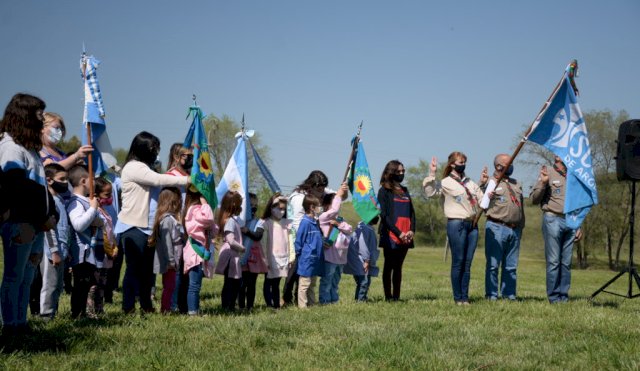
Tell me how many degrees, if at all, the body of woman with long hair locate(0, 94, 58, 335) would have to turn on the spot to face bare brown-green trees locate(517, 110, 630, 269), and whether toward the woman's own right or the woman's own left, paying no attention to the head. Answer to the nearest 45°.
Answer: approximately 45° to the woman's own left

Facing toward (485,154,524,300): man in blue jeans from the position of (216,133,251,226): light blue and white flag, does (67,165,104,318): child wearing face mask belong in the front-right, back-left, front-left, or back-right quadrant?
back-right

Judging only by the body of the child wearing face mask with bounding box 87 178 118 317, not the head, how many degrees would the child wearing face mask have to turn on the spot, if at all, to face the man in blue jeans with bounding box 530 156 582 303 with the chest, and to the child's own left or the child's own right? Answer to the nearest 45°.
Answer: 0° — they already face them

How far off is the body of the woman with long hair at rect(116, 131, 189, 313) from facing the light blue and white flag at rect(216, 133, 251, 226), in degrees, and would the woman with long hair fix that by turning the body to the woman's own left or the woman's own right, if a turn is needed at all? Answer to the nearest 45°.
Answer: approximately 45° to the woman's own left

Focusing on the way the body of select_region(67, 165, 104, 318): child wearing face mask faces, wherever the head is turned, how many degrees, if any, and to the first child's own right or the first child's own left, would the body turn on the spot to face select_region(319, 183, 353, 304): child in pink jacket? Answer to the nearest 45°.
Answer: approximately 45° to the first child's own left

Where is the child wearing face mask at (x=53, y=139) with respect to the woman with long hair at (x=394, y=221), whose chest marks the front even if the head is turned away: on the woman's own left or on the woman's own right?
on the woman's own right

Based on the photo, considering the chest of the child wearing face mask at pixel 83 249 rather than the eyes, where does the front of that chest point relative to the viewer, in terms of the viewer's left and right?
facing to the right of the viewer

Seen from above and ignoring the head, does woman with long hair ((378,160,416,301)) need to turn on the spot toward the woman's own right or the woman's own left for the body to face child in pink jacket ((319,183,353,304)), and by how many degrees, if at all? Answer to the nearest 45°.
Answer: approximately 135° to the woman's own right

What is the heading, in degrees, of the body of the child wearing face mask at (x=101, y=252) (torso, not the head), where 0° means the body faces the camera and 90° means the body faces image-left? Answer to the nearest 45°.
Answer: approximately 270°

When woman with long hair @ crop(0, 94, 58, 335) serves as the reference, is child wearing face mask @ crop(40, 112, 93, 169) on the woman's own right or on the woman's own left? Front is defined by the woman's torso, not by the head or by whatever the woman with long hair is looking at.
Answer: on the woman's own left

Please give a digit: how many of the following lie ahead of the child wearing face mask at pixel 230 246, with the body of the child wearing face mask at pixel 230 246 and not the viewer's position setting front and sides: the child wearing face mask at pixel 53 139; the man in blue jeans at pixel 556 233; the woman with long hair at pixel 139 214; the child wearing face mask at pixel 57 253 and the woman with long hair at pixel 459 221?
2

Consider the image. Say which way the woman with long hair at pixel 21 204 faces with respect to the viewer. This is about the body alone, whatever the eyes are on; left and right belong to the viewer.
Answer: facing to the right of the viewer

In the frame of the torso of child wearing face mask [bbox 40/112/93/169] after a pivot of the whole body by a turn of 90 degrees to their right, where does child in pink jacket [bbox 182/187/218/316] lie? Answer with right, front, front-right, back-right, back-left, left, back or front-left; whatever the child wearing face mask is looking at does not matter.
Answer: back-left

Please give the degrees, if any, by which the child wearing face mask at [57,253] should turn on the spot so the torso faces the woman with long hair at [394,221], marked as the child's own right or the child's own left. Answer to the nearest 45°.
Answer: approximately 45° to the child's own left

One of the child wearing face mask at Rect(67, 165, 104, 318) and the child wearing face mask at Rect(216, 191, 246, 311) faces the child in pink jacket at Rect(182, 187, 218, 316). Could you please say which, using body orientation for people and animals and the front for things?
the child wearing face mask at Rect(67, 165, 104, 318)

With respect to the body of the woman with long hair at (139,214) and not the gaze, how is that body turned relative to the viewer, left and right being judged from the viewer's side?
facing to the right of the viewer
